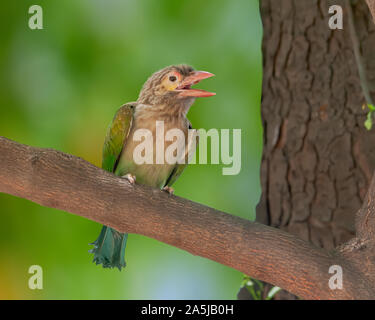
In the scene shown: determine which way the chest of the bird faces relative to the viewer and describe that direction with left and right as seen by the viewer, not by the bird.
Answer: facing the viewer and to the right of the viewer

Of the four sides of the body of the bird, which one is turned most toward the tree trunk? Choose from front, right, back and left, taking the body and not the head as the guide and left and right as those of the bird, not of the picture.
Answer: left
